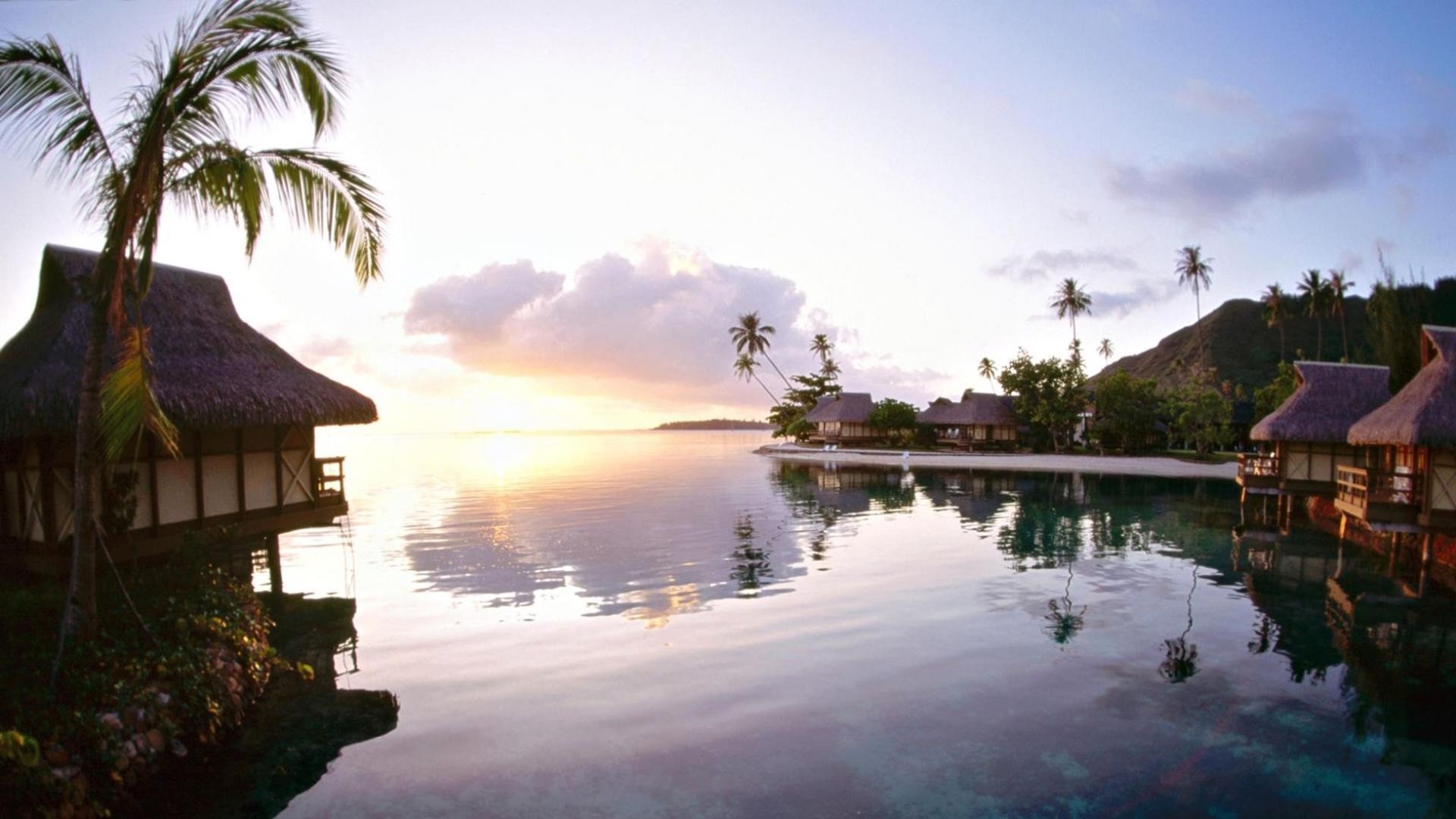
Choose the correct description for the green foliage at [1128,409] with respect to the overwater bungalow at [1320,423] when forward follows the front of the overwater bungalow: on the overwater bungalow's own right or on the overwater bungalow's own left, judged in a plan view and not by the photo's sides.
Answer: on the overwater bungalow's own right

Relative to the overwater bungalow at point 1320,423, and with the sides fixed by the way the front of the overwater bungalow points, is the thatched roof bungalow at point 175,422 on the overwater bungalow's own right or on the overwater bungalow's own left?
on the overwater bungalow's own left

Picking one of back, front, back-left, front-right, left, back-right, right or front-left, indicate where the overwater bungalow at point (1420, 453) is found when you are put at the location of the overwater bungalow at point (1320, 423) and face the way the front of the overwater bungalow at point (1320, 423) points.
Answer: left

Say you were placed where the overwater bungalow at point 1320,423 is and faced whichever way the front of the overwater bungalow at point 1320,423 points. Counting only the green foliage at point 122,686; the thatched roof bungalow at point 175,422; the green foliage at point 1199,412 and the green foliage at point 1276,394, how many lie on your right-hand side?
2

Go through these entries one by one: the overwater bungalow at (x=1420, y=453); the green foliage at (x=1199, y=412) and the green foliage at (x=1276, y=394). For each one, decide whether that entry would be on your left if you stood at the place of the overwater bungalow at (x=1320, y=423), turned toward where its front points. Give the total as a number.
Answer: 1

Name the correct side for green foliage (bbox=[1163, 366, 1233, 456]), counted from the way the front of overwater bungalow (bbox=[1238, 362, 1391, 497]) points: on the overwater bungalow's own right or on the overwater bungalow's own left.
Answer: on the overwater bungalow's own right

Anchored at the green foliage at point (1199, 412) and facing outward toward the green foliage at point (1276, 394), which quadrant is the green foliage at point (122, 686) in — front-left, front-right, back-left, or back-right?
back-right

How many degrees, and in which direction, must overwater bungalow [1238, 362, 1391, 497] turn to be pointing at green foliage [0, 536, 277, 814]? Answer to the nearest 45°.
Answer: approximately 90° to its left

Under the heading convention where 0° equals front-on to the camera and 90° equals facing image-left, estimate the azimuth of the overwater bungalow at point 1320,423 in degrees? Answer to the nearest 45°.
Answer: approximately 90°

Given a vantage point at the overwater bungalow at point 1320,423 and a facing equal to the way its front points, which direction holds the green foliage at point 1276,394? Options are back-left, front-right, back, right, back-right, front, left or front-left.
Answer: right
